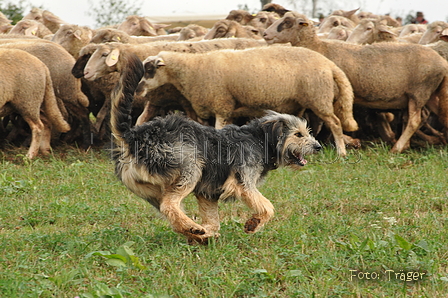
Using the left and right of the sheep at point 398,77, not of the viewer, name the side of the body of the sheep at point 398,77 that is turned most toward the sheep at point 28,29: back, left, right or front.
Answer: front

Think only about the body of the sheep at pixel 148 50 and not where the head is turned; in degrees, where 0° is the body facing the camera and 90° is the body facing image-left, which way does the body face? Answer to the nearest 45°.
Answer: approximately 90°

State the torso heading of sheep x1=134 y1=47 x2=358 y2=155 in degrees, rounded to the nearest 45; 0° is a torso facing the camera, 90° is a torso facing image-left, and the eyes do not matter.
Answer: approximately 90°

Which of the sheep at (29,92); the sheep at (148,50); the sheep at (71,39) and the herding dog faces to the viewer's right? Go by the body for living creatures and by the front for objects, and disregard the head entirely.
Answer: the herding dog

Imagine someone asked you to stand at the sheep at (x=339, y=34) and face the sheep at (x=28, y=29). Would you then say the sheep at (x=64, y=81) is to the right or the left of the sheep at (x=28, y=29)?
left

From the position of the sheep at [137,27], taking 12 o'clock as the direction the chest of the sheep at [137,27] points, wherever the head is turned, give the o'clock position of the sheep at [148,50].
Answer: the sheep at [148,50] is roughly at 9 o'clock from the sheep at [137,27].

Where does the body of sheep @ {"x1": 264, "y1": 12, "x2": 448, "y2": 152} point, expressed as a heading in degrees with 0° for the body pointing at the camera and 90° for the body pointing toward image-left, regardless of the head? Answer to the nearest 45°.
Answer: approximately 90°

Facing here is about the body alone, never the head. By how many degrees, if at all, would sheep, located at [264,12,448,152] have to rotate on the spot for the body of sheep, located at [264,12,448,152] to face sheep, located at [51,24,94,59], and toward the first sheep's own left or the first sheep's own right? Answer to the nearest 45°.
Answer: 0° — it already faces it

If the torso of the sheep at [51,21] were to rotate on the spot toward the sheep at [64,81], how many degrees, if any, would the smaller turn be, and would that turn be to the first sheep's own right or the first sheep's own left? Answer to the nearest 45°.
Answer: approximately 90° to the first sheep's own left

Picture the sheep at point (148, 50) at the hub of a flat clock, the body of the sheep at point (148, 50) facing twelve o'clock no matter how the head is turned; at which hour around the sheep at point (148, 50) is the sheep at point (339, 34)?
the sheep at point (339, 34) is roughly at 5 o'clock from the sheep at point (148, 50).
